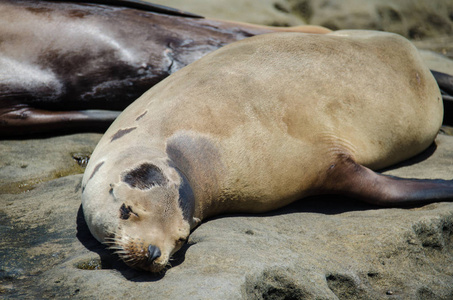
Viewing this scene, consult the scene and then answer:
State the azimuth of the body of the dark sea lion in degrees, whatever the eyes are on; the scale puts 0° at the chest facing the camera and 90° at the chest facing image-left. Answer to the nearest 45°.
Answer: approximately 90°

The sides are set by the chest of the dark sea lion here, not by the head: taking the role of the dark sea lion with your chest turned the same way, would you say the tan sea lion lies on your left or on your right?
on your left

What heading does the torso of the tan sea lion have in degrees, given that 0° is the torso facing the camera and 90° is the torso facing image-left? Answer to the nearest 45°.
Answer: approximately 45°

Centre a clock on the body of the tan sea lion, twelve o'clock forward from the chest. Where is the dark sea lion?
The dark sea lion is roughly at 3 o'clock from the tan sea lion.
